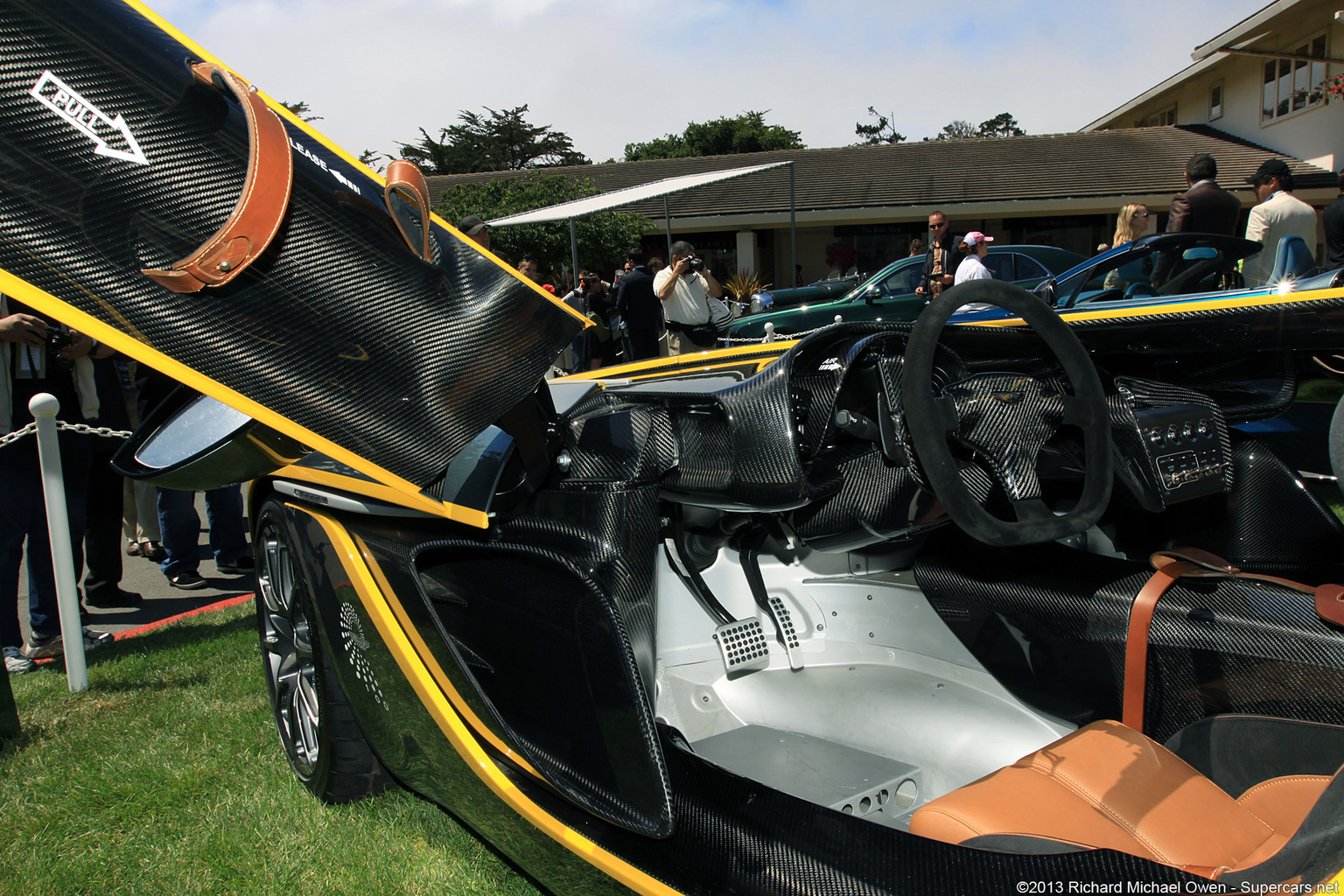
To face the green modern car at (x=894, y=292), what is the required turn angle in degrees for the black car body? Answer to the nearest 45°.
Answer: approximately 45° to its right

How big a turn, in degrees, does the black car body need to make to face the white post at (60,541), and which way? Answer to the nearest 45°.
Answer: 0° — it already faces it

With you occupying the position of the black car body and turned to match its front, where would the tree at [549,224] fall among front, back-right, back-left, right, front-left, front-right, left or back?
front-right

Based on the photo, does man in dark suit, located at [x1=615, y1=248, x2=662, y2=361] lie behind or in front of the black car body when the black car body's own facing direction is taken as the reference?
in front

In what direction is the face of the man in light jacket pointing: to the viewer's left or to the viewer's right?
to the viewer's left

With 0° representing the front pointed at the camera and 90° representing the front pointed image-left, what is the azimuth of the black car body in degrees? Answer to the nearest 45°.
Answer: approximately 135°

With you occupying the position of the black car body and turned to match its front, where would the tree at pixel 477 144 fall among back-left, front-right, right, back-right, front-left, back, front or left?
front-right

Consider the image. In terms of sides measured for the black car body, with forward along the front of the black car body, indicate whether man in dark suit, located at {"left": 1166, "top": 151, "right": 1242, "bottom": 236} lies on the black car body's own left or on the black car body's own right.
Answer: on the black car body's own right

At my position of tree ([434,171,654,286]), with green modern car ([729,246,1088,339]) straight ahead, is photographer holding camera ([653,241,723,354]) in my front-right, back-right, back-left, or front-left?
front-right
